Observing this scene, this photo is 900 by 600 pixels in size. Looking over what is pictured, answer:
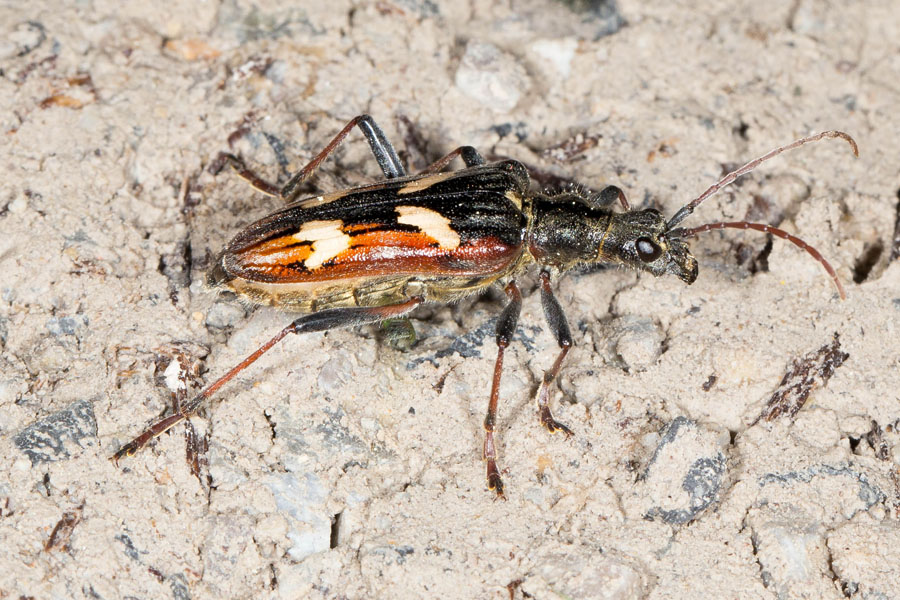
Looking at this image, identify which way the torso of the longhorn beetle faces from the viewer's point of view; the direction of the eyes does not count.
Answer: to the viewer's right
